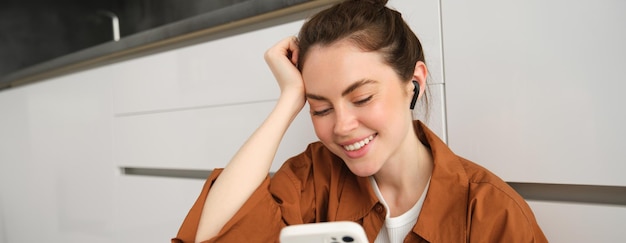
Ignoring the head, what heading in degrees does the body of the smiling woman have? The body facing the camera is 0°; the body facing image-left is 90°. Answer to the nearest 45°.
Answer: approximately 45°
